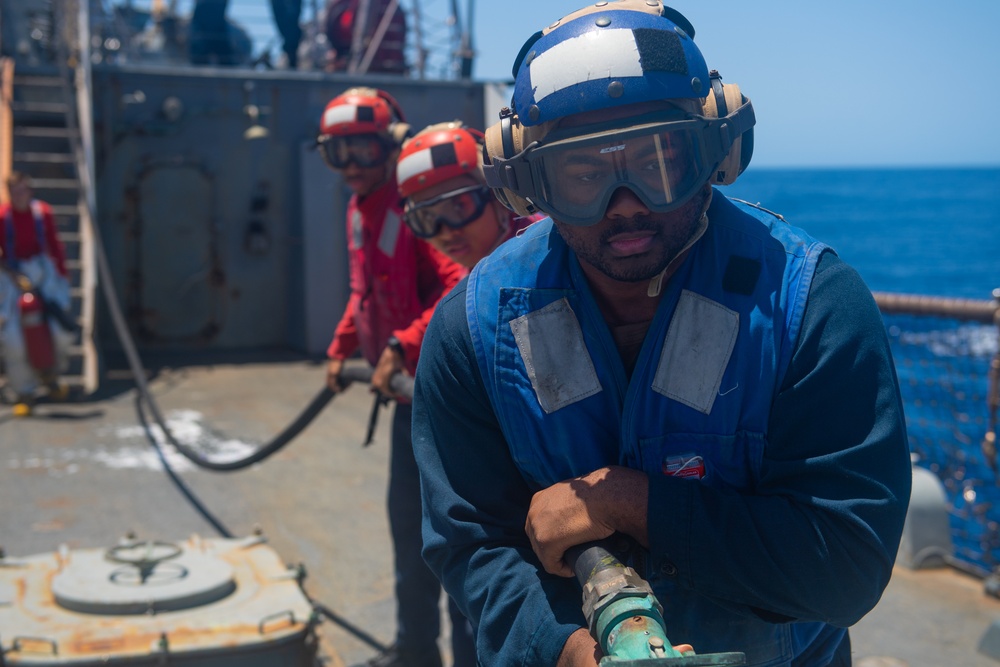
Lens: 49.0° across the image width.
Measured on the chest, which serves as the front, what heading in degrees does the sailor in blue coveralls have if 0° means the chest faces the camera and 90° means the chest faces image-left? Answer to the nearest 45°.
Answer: approximately 0°

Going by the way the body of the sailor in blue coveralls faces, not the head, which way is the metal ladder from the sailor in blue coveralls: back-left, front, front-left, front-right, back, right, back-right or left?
back-right

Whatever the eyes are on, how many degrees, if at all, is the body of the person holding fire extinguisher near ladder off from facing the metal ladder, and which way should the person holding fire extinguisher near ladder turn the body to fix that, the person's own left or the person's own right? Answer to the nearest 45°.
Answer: approximately 180°

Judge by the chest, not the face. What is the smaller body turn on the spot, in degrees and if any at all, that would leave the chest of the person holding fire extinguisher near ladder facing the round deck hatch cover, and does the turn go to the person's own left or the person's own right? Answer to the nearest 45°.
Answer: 0° — they already face it

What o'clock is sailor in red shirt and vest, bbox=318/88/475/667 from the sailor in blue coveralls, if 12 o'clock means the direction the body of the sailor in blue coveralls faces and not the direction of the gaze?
The sailor in red shirt and vest is roughly at 5 o'clock from the sailor in blue coveralls.

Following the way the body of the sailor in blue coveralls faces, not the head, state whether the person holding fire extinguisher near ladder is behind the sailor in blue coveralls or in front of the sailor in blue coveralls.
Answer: behind

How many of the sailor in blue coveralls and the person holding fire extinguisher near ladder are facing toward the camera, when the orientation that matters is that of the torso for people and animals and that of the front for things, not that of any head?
2

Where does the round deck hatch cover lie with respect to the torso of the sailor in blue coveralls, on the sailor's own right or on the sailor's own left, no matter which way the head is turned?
on the sailor's own right
